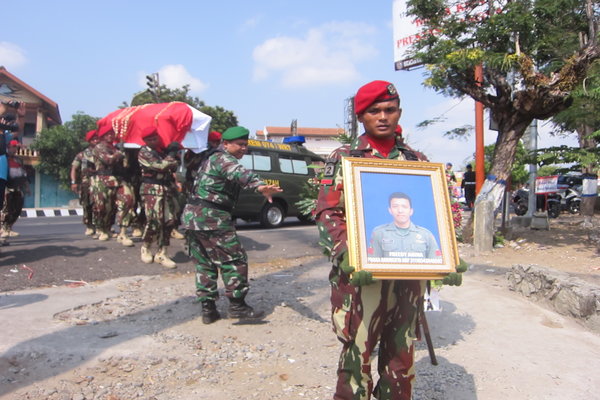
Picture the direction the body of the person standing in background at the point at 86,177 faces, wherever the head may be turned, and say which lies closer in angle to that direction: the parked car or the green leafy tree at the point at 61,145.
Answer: the parked car

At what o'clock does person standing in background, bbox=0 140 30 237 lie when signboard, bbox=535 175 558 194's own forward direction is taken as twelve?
The person standing in background is roughly at 1 o'clock from the signboard.

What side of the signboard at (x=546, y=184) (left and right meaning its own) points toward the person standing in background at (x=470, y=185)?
right

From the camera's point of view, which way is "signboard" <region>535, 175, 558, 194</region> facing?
toward the camera

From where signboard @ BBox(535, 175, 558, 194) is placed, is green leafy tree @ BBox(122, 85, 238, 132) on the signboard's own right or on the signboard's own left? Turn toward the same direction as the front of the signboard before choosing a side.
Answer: on the signboard's own right

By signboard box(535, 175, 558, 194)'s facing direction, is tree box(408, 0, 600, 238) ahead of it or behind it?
ahead

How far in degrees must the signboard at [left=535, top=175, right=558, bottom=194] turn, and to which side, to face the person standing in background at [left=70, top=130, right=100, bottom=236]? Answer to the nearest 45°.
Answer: approximately 45° to its right

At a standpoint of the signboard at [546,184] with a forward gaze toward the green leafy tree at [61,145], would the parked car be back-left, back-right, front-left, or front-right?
front-left

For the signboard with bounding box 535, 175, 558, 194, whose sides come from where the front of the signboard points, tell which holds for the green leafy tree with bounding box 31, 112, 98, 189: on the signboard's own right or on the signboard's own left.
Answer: on the signboard's own right

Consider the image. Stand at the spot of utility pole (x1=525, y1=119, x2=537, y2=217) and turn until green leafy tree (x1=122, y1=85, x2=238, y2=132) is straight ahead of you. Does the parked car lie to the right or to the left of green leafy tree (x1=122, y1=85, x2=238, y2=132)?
left

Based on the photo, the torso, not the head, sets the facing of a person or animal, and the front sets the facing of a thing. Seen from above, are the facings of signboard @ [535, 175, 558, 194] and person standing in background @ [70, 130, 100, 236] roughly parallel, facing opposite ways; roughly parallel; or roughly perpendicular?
roughly perpendicular
